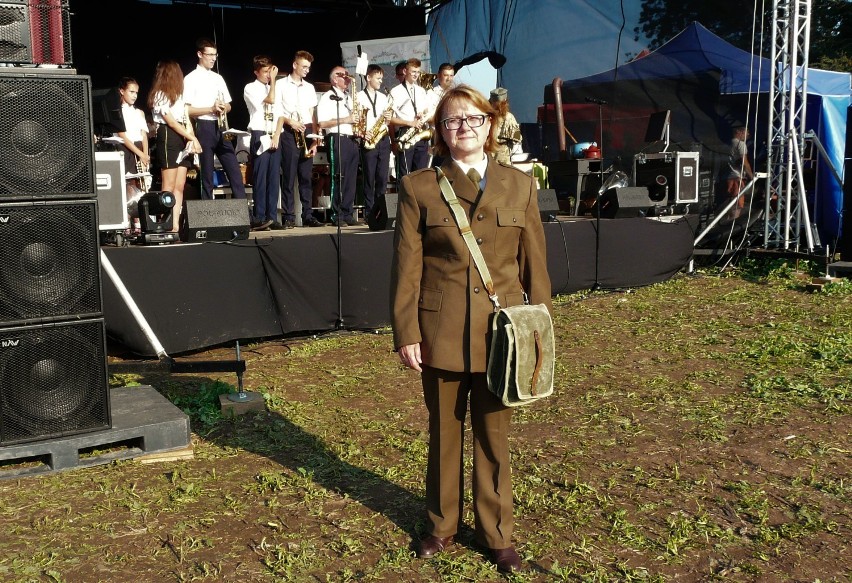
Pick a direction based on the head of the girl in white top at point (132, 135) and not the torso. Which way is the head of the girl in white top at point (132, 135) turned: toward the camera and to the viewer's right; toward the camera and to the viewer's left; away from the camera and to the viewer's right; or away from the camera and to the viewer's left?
toward the camera and to the viewer's right

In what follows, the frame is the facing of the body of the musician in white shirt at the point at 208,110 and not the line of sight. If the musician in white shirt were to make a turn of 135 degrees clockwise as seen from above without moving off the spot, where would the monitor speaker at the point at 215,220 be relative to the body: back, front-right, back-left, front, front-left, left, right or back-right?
left

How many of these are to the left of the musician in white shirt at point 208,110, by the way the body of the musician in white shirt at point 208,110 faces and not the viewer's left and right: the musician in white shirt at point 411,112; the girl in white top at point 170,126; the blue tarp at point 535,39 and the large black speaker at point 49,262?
2

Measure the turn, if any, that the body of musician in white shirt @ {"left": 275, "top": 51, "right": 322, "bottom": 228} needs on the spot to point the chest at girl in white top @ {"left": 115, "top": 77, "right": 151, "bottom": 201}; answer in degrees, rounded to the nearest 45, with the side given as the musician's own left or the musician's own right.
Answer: approximately 135° to the musician's own right

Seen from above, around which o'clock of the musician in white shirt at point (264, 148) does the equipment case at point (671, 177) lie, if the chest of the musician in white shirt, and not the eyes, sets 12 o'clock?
The equipment case is roughly at 10 o'clock from the musician in white shirt.

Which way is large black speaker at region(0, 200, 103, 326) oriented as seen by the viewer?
toward the camera

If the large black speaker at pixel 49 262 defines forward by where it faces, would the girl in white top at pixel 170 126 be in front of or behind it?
behind

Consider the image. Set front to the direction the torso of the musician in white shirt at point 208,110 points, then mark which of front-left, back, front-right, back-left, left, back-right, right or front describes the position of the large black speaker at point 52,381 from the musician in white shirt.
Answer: front-right

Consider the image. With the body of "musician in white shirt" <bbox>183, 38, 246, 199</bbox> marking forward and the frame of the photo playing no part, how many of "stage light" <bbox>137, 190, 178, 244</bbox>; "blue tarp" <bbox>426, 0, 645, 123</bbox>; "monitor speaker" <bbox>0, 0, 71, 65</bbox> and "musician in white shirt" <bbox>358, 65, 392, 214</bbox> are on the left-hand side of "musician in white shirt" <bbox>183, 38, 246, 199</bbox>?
2

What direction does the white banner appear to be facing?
toward the camera

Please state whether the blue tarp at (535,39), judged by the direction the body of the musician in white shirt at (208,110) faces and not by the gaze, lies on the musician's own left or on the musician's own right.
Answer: on the musician's own left
